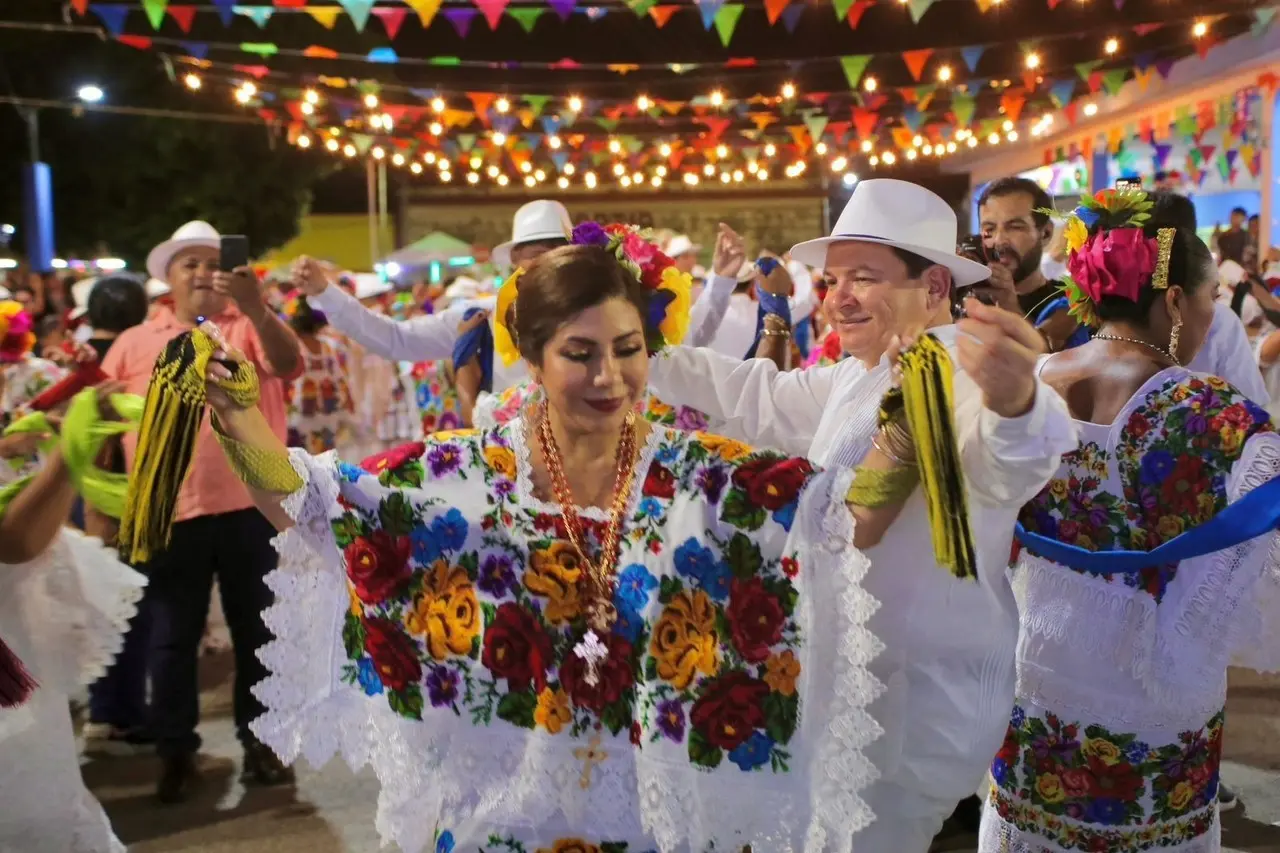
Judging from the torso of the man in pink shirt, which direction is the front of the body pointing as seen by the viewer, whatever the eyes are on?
toward the camera

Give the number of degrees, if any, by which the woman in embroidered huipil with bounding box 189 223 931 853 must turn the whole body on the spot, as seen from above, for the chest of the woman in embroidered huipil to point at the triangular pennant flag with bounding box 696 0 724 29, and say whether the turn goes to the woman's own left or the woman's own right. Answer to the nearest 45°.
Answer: approximately 180°

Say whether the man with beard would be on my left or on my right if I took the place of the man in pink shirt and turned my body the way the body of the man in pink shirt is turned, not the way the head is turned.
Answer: on my left

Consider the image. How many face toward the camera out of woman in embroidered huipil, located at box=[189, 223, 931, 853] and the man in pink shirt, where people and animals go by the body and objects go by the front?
2

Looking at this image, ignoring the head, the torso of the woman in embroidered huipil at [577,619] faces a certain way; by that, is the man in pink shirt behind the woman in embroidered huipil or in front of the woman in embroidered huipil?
behind

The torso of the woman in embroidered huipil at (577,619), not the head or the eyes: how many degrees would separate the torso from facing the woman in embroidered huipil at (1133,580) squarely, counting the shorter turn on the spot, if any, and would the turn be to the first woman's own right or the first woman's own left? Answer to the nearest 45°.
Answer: approximately 90° to the first woman's own left

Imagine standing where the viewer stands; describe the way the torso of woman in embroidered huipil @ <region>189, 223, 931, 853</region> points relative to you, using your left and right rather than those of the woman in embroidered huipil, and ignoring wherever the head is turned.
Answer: facing the viewer
